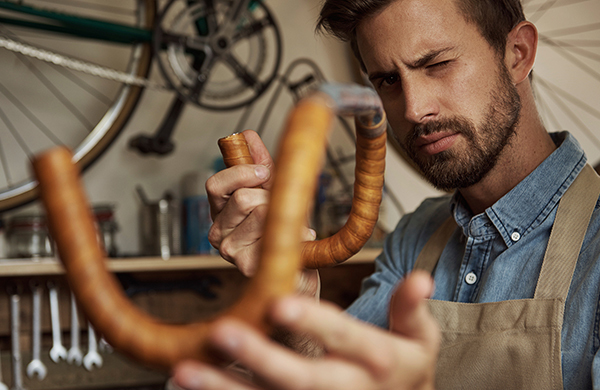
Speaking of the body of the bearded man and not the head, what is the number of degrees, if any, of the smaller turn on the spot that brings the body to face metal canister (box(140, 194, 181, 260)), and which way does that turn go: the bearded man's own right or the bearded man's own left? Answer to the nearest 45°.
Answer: approximately 90° to the bearded man's own right

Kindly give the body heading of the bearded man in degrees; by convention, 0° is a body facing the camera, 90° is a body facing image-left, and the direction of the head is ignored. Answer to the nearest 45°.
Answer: approximately 45°

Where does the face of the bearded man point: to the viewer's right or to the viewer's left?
to the viewer's left

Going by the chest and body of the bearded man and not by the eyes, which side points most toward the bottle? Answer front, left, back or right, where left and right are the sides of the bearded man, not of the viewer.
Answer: right

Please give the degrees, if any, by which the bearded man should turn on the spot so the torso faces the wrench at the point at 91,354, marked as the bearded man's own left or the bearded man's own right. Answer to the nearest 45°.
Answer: approximately 90° to the bearded man's own right

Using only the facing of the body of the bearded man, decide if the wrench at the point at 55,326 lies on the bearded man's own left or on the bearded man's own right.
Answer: on the bearded man's own right

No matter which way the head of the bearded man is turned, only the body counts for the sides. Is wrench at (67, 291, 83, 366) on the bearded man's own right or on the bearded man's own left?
on the bearded man's own right

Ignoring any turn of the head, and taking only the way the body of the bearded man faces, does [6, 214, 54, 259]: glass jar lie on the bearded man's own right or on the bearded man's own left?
on the bearded man's own right

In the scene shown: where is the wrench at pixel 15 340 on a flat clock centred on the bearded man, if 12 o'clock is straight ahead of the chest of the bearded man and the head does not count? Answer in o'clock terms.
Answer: The wrench is roughly at 2 o'clock from the bearded man.

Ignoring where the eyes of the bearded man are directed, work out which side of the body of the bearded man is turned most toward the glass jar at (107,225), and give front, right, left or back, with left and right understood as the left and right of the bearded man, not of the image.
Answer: right
